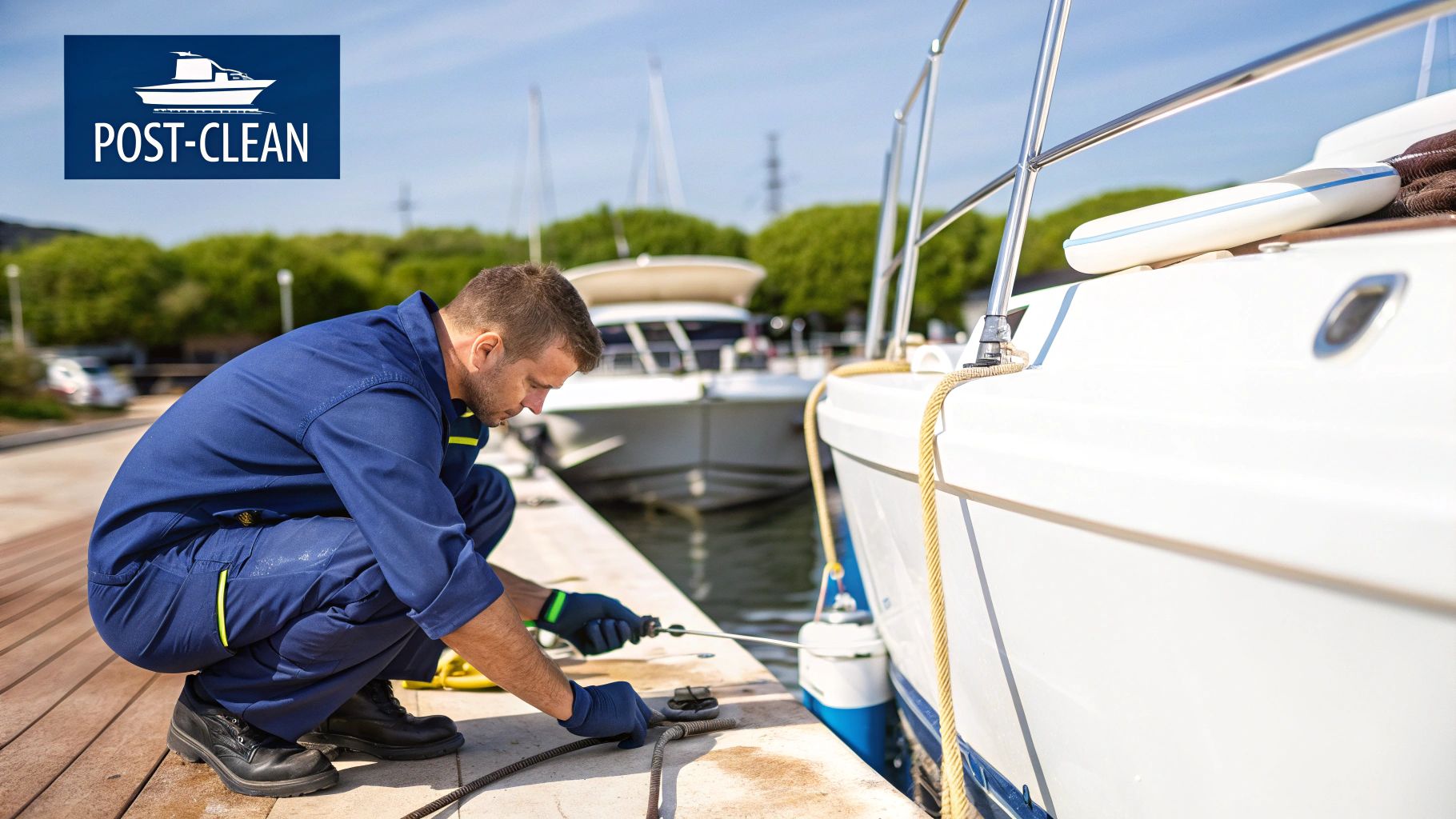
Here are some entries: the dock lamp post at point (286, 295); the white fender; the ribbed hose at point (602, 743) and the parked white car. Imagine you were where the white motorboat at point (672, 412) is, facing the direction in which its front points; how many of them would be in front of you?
2

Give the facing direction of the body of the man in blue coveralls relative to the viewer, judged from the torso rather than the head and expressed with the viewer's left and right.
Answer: facing to the right of the viewer

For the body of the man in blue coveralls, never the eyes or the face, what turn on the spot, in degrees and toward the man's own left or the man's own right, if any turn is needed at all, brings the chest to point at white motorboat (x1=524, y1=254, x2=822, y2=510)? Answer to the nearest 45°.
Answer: approximately 90° to the man's own left

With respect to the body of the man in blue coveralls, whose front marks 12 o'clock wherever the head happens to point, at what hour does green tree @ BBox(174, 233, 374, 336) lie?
The green tree is roughly at 9 o'clock from the man in blue coveralls.

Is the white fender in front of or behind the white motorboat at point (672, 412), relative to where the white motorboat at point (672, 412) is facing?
in front

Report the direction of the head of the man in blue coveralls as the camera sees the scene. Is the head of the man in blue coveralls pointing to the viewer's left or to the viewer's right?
to the viewer's right

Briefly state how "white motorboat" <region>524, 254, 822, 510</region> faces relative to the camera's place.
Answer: facing the viewer

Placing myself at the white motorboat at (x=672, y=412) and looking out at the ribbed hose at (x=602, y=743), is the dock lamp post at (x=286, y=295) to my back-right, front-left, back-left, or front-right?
back-right

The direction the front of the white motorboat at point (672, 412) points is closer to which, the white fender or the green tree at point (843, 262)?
the white fender

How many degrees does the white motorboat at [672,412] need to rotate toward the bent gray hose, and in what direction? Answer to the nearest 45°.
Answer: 0° — it already faces it

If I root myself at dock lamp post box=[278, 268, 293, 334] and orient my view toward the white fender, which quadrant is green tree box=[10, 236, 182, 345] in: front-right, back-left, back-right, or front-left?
back-right

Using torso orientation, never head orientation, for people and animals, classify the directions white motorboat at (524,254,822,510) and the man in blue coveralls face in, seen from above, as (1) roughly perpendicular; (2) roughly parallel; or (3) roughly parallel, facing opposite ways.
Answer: roughly perpendicular
